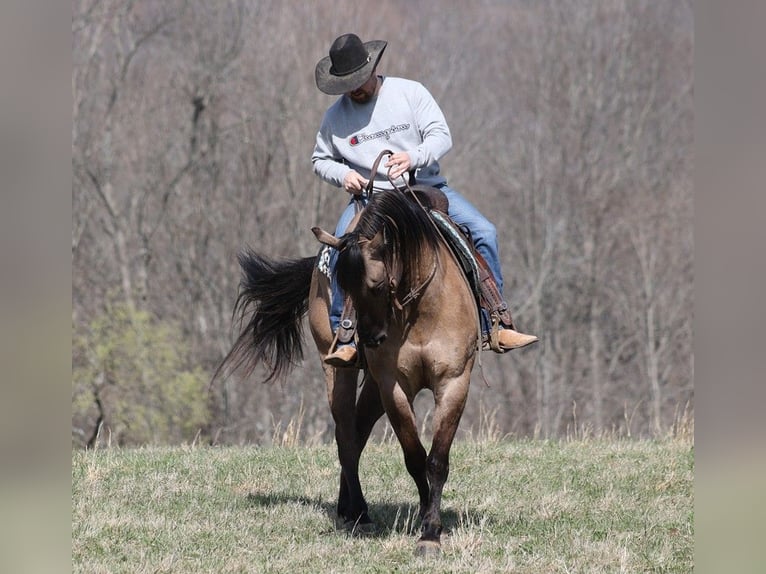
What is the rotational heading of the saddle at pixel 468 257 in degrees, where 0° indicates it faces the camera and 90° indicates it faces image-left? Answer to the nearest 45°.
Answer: approximately 0°
